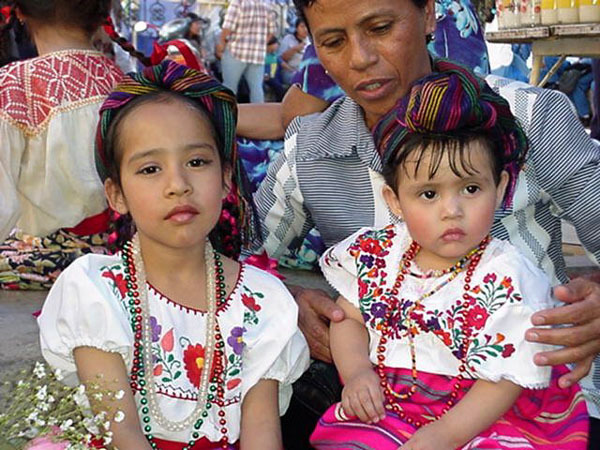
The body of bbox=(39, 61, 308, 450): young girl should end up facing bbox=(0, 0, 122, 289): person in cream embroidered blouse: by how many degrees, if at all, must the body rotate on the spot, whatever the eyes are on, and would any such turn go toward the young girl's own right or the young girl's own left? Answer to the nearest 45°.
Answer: approximately 180°

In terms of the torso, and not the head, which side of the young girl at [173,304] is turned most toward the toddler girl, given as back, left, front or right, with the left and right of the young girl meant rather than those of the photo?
left

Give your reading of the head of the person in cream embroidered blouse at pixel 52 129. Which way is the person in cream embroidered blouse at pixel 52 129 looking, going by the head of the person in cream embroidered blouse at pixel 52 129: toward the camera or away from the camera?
away from the camera

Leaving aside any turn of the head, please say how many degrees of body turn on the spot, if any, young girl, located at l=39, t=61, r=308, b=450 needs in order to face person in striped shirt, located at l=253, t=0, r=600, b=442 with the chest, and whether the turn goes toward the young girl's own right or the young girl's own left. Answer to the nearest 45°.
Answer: approximately 135° to the young girl's own left
